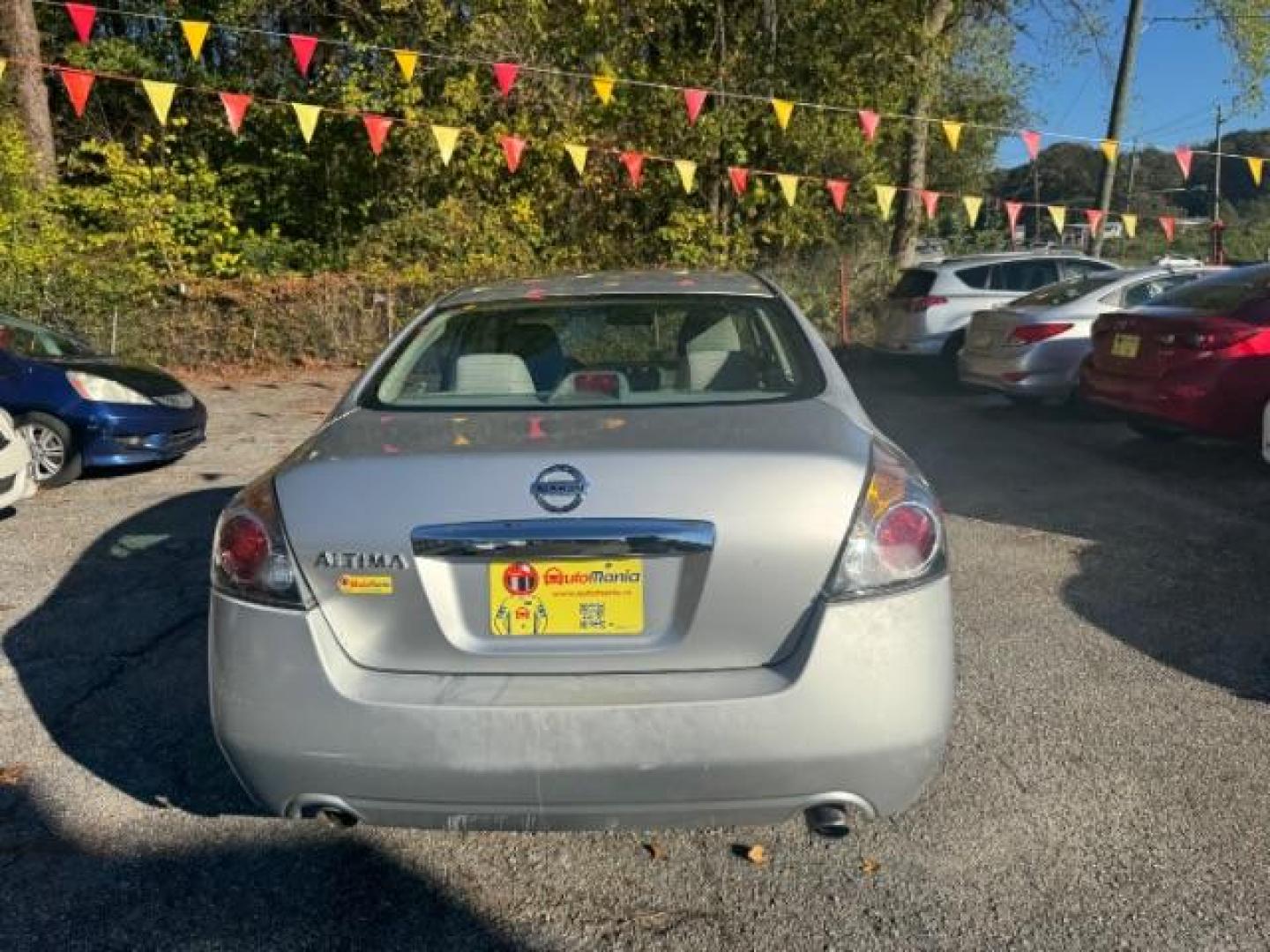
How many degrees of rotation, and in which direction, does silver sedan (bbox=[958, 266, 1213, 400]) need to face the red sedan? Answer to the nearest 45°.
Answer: approximately 135° to its right

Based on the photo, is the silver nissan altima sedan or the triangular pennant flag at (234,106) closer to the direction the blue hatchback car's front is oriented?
the silver nissan altima sedan

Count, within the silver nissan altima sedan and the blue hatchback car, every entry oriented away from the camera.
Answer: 1

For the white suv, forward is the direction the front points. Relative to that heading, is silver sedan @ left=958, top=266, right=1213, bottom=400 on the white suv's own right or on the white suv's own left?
on the white suv's own right

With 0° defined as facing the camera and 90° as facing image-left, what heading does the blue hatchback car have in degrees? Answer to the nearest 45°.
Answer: approximately 315°

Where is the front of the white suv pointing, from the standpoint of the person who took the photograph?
facing away from the viewer and to the right of the viewer

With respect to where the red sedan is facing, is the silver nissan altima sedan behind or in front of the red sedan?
behind

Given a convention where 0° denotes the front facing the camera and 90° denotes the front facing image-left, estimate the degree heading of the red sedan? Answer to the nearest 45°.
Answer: approximately 225°

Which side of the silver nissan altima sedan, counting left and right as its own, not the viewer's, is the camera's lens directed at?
back

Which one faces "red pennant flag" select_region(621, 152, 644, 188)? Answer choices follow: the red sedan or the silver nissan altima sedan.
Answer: the silver nissan altima sedan

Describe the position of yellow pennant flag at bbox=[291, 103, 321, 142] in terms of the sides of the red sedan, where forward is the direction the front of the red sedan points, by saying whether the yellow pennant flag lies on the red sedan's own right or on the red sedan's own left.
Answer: on the red sedan's own left

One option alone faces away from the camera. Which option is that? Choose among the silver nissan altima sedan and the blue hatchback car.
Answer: the silver nissan altima sedan

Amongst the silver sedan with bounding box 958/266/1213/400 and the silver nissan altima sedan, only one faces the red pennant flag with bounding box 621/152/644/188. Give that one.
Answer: the silver nissan altima sedan

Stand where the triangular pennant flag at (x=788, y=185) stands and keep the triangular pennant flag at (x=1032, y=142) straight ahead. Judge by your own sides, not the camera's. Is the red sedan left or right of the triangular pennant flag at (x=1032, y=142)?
right
